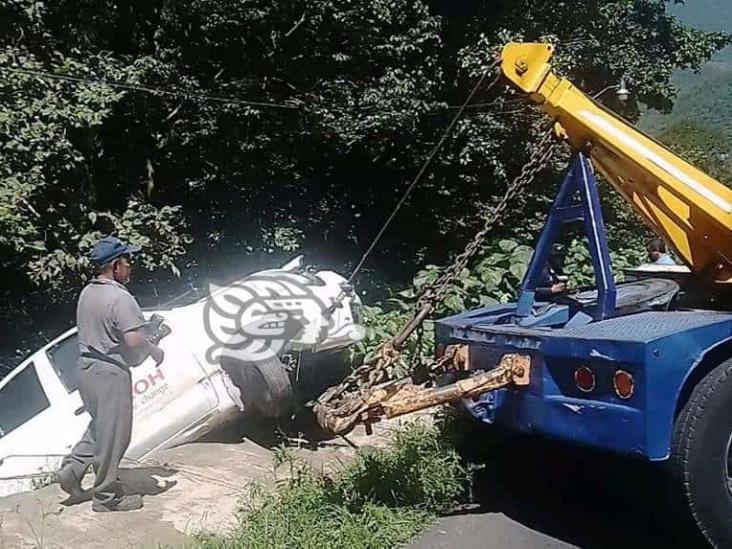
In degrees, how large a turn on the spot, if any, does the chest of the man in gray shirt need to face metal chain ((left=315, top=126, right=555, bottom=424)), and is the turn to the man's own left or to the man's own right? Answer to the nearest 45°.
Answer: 0° — they already face it

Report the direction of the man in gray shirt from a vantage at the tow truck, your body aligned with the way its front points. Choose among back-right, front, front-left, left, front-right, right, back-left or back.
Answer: back-left

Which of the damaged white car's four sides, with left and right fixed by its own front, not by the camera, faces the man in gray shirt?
right

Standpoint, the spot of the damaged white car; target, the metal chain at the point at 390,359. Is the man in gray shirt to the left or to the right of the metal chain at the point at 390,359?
right

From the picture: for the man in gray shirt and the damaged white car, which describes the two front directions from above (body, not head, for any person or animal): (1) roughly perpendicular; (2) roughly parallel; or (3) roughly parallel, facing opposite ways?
roughly parallel

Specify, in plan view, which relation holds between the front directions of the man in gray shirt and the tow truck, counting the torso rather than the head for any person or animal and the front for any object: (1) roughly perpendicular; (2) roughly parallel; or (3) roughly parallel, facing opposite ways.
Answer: roughly parallel

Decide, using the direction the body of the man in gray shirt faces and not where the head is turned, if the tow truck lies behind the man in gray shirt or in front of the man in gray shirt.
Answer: in front

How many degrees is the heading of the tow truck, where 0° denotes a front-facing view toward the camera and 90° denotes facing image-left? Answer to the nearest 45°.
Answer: approximately 225°

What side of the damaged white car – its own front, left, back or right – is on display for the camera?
right

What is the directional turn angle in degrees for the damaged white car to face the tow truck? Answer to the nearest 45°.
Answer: approximately 45° to its right

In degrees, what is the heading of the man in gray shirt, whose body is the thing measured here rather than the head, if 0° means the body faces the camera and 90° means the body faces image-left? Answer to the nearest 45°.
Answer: approximately 270°
